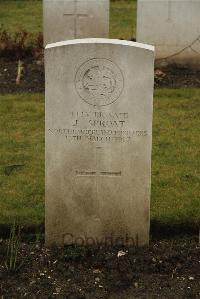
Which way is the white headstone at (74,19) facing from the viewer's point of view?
toward the camera

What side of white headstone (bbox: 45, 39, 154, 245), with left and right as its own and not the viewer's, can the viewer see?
front

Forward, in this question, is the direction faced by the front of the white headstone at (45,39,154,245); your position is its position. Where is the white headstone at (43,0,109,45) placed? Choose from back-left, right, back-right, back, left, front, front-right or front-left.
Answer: back

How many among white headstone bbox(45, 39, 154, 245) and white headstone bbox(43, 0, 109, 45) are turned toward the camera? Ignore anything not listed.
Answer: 2

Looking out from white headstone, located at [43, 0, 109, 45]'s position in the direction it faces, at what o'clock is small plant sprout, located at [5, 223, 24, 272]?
The small plant sprout is roughly at 12 o'clock from the white headstone.

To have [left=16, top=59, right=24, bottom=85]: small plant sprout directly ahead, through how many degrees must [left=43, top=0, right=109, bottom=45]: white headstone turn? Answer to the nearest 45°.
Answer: approximately 45° to its right

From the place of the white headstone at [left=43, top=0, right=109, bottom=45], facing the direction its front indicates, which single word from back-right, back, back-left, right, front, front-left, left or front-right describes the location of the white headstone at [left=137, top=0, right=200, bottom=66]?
left

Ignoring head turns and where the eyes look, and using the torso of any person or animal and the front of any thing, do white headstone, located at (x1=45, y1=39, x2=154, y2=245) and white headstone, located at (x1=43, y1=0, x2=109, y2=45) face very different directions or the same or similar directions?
same or similar directions

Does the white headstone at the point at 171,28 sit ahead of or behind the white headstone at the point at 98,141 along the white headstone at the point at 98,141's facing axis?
behind

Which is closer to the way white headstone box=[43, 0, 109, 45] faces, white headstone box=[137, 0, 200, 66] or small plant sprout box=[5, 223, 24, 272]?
the small plant sprout

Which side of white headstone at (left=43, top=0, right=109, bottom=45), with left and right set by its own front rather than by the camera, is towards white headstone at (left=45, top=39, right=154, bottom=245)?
front
